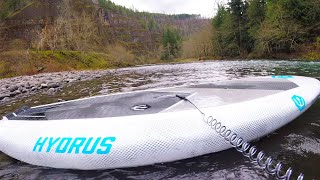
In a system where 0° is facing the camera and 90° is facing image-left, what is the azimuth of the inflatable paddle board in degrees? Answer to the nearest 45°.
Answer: approximately 225°
